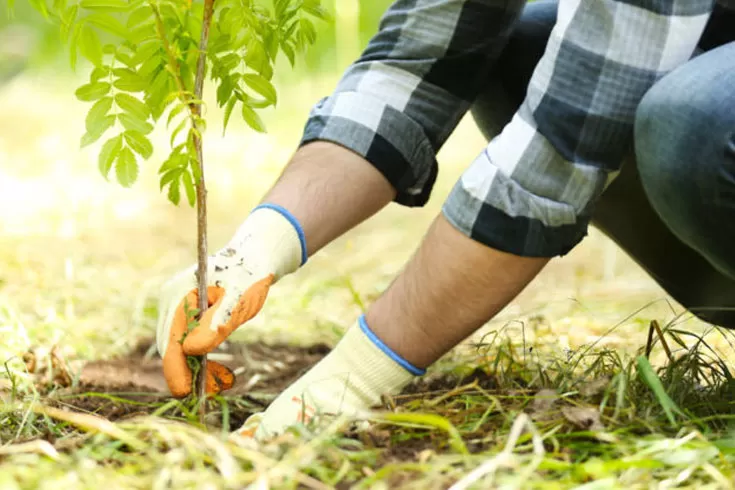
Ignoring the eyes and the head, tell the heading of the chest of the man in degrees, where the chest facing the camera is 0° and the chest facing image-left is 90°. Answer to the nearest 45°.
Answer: approximately 45°
